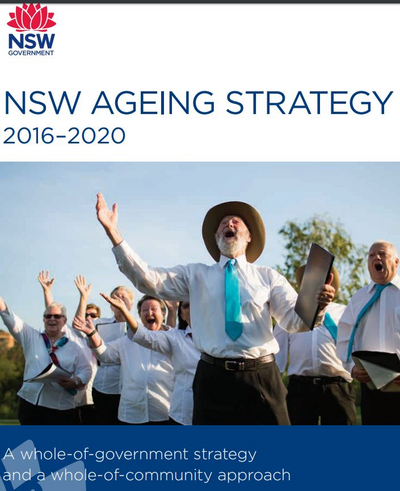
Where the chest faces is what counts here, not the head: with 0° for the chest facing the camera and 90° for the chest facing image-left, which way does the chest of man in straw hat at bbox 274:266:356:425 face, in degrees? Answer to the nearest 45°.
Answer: approximately 0°

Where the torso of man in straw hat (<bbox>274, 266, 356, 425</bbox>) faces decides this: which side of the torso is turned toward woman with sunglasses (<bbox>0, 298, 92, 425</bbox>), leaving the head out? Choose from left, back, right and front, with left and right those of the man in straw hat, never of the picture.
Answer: right

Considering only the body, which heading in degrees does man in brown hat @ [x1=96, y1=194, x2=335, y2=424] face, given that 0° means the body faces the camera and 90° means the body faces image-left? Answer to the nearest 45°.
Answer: approximately 0°

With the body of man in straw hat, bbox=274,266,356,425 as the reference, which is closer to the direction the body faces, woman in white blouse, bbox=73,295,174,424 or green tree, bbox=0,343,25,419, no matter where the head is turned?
the woman in white blouse

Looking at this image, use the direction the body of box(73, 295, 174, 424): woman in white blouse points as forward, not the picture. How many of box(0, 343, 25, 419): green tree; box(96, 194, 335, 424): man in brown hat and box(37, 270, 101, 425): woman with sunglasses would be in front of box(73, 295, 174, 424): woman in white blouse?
1

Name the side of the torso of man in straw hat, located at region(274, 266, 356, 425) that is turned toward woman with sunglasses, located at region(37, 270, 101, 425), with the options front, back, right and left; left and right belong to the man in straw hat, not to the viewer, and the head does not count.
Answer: right
